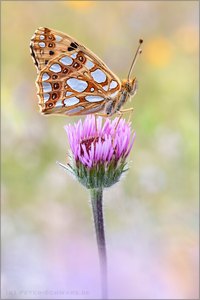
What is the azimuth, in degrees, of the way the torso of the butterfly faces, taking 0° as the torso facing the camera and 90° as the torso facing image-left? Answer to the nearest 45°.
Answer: approximately 270°
